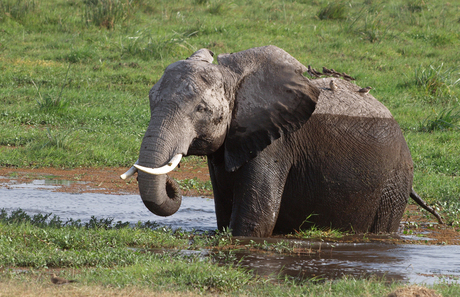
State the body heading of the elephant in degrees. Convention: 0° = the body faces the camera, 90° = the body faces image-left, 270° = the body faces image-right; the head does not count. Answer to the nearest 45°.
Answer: approximately 45°
